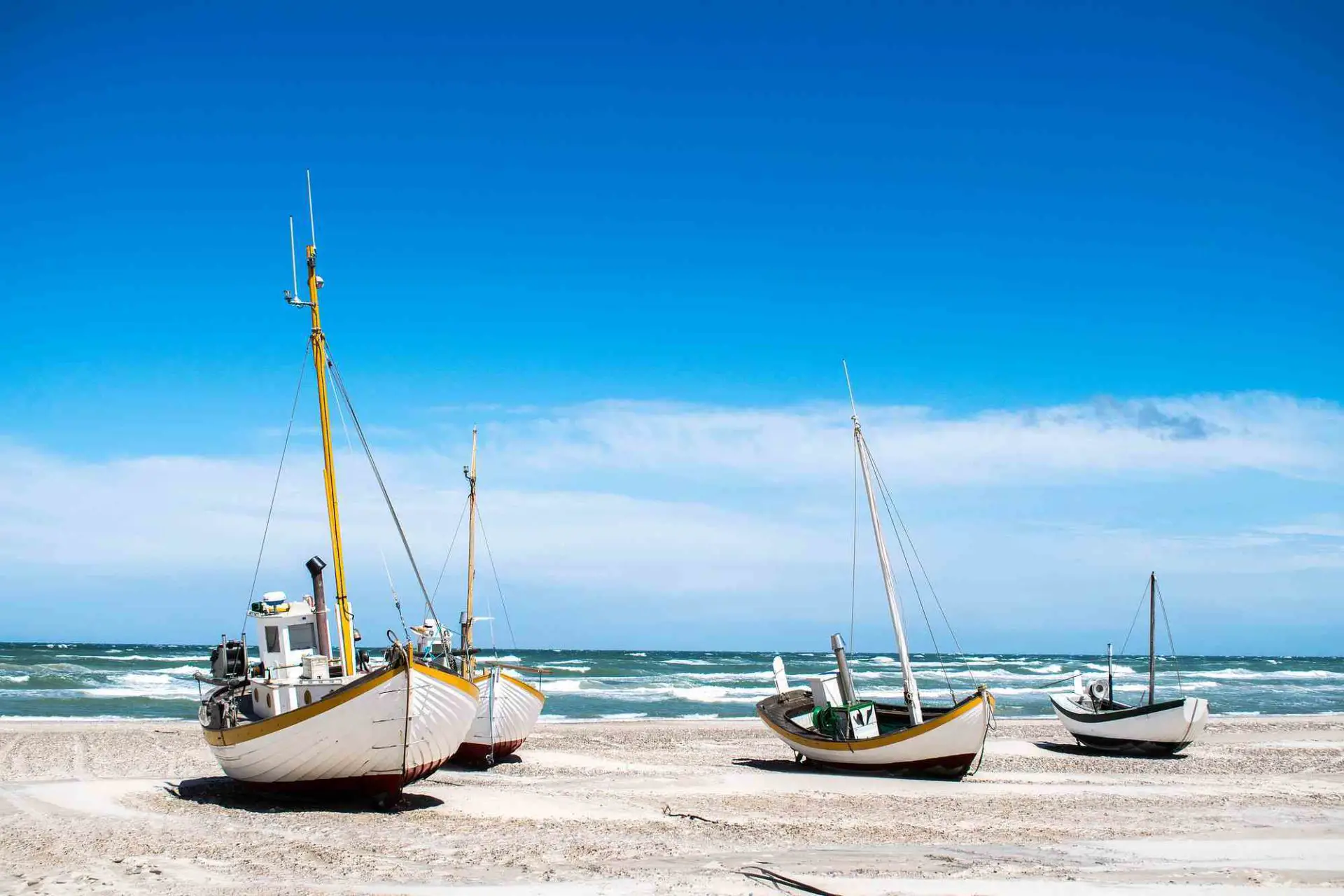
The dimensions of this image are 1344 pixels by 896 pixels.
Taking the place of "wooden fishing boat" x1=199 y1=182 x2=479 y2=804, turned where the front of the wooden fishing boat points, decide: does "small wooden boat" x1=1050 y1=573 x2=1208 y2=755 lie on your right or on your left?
on your left

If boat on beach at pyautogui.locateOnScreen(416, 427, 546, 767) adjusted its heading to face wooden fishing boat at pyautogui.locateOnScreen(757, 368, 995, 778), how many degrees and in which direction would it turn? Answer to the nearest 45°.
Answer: approximately 45° to its left

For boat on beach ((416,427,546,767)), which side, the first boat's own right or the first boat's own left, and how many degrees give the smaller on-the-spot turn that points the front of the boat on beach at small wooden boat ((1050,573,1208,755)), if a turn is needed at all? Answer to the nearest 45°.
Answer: approximately 45° to the first boat's own left

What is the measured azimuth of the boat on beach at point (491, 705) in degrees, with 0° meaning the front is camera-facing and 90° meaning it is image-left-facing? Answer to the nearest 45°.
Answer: approximately 315°

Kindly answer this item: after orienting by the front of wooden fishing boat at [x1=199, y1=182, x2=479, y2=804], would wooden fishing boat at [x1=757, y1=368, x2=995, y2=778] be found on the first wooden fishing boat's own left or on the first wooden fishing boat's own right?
on the first wooden fishing boat's own left

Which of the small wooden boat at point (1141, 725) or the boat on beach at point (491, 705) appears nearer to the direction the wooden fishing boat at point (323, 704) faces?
the small wooden boat

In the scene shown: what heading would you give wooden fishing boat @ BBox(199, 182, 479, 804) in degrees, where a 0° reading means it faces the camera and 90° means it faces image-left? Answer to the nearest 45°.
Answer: approximately 315°

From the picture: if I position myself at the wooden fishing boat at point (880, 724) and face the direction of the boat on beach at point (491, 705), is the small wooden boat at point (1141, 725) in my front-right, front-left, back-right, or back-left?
back-right
